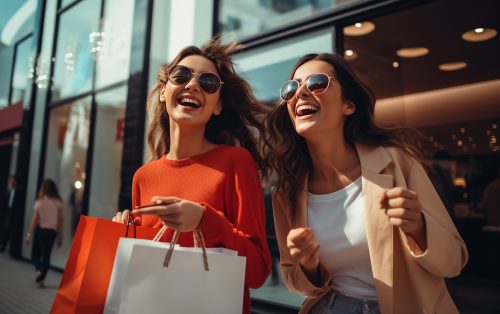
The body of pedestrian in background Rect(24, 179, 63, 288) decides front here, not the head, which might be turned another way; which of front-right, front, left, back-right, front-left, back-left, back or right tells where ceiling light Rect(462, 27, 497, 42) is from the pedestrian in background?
back-right

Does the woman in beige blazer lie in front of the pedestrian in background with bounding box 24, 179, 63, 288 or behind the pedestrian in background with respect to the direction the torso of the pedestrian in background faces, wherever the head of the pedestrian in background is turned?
behind

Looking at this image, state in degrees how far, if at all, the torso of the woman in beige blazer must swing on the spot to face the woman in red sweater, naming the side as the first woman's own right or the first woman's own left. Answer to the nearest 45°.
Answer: approximately 45° to the first woman's own right

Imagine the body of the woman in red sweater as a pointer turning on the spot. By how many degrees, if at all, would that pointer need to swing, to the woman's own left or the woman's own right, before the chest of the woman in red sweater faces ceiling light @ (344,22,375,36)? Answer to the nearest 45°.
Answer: approximately 180°

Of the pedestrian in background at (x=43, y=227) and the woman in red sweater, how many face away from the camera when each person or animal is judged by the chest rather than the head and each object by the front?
1

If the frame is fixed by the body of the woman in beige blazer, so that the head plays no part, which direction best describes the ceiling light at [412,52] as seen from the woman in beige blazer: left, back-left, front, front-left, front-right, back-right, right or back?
back-right

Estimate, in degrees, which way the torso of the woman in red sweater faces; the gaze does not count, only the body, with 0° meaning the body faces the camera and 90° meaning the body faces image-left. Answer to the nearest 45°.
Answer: approximately 45°

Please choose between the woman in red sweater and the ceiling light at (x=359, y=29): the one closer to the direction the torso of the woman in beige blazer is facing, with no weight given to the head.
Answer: the woman in red sweater

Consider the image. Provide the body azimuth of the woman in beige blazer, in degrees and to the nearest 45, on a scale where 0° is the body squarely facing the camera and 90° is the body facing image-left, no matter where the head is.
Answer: approximately 45°

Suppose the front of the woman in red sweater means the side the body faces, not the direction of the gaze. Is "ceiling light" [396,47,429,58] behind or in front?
behind

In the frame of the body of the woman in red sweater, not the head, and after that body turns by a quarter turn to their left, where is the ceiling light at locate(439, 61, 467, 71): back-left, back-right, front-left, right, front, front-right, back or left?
left

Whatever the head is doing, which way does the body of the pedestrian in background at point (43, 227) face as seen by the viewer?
away from the camera
